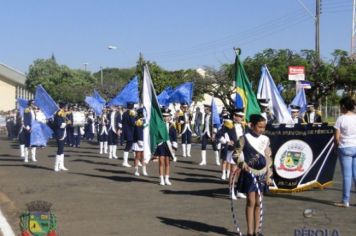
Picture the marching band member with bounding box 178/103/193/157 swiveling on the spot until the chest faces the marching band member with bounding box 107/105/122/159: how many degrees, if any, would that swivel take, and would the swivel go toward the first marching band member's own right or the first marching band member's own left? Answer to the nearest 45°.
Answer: approximately 90° to the first marching band member's own right

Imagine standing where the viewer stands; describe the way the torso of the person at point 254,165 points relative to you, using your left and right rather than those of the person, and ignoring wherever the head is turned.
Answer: facing the viewer and to the right of the viewer

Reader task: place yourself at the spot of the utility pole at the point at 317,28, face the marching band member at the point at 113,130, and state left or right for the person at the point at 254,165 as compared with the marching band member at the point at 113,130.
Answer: left

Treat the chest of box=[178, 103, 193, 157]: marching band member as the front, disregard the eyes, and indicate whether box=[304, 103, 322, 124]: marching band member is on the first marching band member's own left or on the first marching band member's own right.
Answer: on the first marching band member's own left

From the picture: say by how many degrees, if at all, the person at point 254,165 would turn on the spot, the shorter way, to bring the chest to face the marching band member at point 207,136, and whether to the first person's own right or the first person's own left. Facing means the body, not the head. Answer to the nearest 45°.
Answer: approximately 135° to the first person's own left

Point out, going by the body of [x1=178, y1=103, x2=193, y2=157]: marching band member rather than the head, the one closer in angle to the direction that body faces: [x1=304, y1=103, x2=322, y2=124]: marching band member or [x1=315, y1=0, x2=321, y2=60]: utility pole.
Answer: the marching band member

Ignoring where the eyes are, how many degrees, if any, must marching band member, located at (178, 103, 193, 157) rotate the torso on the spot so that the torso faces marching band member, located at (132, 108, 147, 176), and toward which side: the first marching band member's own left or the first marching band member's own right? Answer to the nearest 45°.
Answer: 0° — they already face them

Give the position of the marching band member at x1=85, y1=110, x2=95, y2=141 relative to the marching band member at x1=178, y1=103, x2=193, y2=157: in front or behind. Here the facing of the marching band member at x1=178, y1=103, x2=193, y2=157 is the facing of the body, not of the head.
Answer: behind

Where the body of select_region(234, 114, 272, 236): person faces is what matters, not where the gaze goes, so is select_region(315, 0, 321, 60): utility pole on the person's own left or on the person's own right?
on the person's own left

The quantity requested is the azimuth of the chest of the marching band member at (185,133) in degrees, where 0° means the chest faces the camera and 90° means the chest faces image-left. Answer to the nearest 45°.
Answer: approximately 0°

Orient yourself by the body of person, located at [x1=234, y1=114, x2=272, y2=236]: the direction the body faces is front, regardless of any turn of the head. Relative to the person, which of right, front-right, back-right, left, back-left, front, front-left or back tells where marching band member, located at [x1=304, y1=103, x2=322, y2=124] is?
back-left

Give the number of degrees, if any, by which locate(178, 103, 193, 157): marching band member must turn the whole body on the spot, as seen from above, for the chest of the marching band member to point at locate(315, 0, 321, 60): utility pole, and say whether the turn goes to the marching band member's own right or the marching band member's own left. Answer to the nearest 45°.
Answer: approximately 135° to the marching band member's own left

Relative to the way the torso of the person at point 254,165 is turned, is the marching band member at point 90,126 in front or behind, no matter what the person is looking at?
behind
